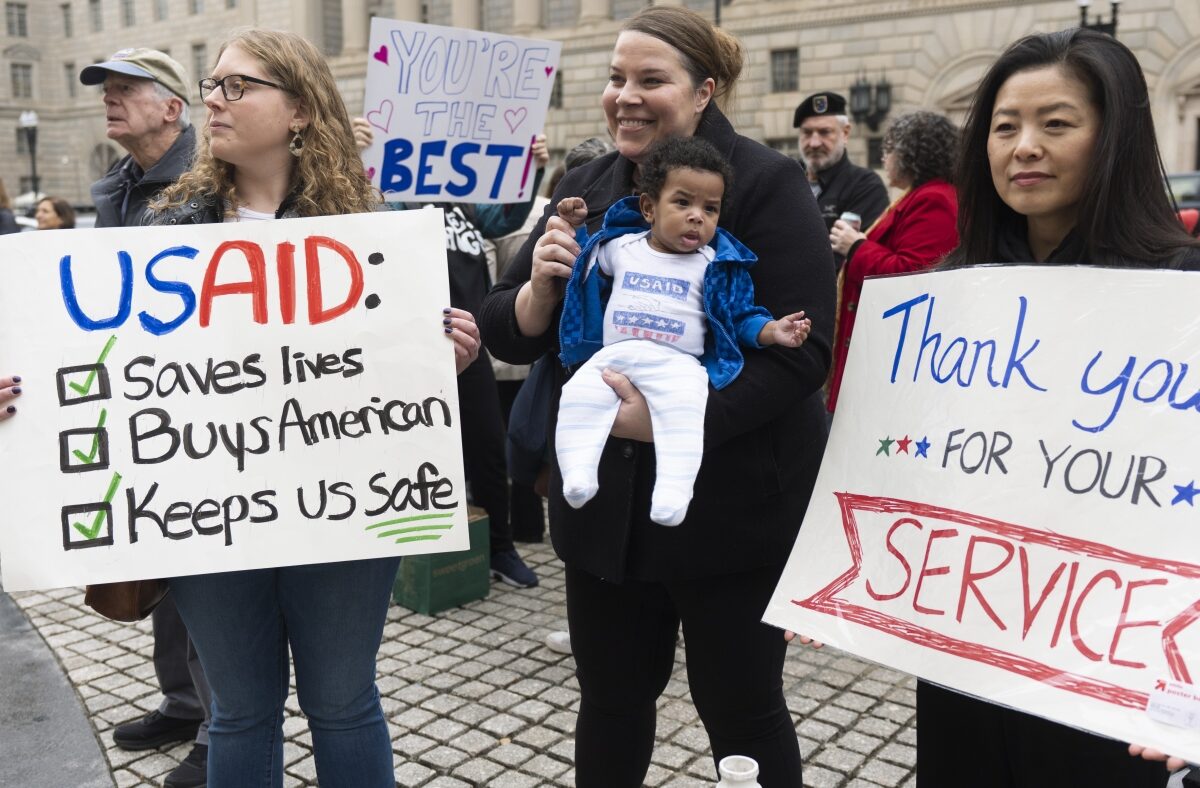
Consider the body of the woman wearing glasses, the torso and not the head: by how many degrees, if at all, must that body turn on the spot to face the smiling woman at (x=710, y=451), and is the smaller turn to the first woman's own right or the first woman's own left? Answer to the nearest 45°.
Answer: approximately 90° to the first woman's own left

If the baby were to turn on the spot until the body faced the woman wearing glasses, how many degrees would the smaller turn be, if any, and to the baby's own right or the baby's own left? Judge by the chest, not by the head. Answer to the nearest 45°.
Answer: approximately 90° to the baby's own right

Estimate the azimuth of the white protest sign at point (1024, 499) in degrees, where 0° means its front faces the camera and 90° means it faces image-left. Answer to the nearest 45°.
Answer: approximately 0°

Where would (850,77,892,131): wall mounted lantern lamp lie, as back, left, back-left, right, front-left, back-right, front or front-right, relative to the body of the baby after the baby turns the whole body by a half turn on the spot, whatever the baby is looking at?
front

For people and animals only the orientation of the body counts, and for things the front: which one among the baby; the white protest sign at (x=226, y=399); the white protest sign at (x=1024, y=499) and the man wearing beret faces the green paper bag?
the man wearing beret

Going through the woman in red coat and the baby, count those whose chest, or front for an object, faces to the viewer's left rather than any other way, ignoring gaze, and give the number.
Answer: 1

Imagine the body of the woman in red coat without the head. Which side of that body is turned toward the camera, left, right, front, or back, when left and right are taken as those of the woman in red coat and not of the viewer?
left

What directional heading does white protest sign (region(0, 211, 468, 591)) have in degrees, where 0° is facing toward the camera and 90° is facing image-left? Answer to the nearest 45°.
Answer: approximately 0°
